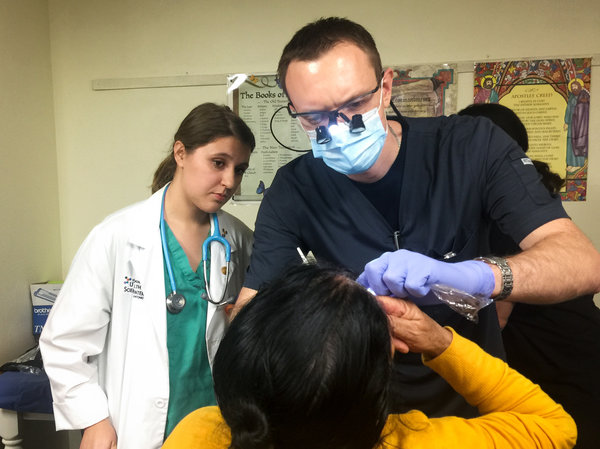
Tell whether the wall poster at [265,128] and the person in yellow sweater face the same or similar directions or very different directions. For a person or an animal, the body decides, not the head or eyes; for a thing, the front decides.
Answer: very different directions

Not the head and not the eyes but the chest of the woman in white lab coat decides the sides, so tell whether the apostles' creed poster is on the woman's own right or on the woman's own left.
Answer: on the woman's own left

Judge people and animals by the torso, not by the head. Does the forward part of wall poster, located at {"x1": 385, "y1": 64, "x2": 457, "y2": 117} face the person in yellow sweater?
yes

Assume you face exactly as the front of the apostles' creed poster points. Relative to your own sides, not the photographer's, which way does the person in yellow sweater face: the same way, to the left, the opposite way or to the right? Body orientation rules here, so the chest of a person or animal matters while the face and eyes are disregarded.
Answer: the opposite way

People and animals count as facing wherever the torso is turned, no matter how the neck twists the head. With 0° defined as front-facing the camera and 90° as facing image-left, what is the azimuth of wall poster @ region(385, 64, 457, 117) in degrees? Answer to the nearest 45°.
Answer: approximately 0°

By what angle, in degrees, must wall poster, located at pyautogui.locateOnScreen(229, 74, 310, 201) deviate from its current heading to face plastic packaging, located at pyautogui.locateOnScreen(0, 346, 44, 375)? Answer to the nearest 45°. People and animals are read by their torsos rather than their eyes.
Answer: approximately 45° to its right

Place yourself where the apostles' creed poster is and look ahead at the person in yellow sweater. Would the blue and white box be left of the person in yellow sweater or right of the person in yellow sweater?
right

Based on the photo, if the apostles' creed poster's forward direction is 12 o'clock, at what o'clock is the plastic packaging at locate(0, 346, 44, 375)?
The plastic packaging is roughly at 2 o'clock from the apostles' creed poster.

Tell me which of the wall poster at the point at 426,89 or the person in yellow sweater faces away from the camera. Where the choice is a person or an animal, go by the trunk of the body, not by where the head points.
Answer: the person in yellow sweater

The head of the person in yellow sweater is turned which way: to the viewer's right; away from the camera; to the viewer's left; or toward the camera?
away from the camera

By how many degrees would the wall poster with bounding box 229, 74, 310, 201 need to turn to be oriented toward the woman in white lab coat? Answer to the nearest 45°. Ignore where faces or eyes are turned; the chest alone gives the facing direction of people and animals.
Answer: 0° — it already faces them

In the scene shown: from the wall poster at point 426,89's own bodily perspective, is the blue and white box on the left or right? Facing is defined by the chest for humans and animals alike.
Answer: on its right

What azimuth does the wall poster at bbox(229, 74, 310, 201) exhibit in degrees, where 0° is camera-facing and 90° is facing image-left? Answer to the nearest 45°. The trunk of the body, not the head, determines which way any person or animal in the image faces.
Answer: approximately 0°
